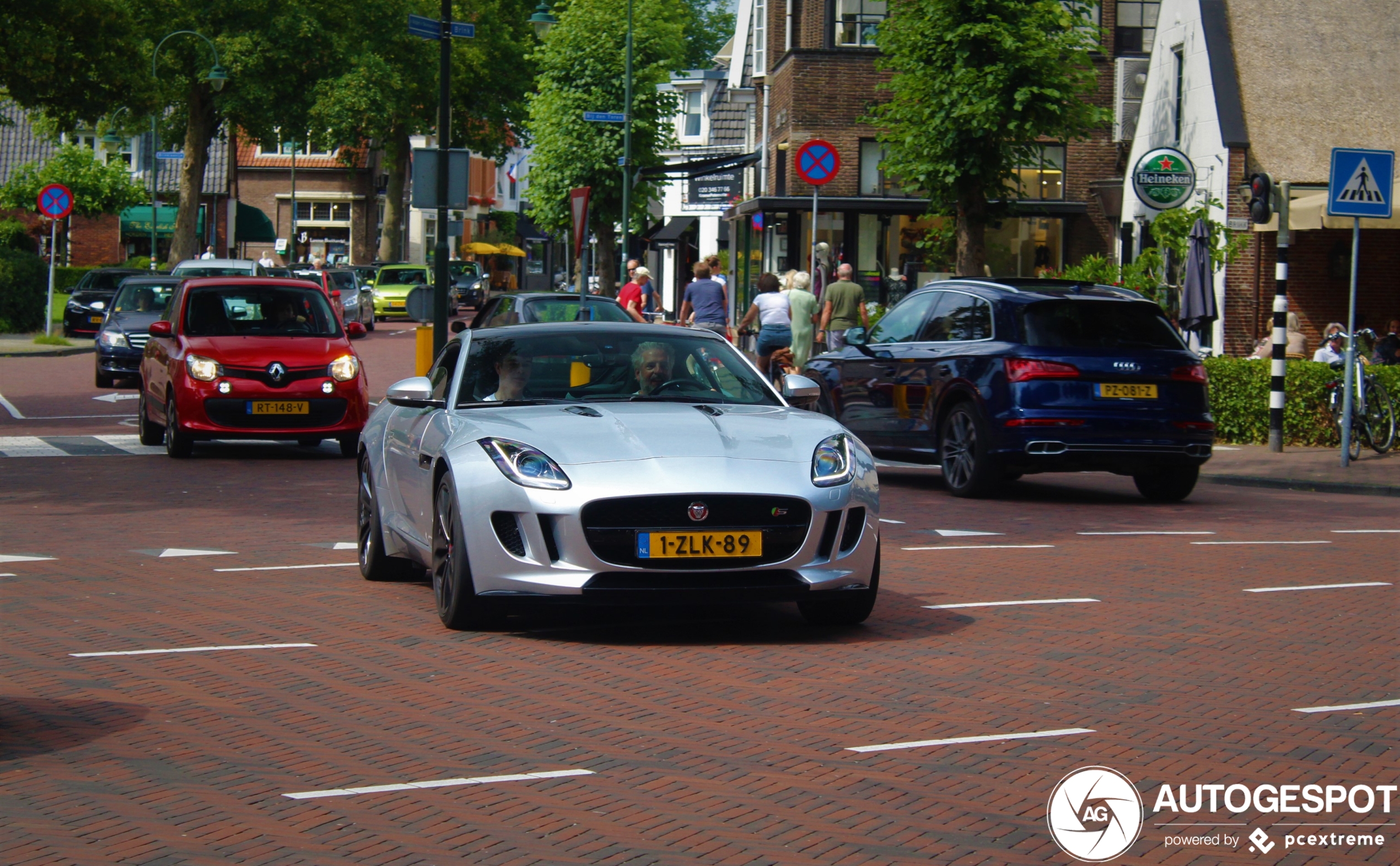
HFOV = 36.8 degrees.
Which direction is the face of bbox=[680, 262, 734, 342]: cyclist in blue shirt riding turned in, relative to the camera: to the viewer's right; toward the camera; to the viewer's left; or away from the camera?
away from the camera

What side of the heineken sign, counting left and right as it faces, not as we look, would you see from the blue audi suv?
front

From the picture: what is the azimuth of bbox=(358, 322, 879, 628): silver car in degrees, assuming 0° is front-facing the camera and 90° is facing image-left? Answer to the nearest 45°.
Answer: approximately 0°

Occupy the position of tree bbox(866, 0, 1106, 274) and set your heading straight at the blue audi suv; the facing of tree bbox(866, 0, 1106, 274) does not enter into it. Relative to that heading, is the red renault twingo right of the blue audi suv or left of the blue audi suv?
right

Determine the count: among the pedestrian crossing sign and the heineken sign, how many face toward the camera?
2

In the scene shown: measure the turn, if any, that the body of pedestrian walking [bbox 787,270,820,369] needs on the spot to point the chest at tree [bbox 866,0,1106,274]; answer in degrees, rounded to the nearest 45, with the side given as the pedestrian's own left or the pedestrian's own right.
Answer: approximately 45° to the pedestrian's own right

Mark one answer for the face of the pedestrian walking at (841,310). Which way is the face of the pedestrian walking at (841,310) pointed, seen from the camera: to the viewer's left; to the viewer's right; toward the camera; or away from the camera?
away from the camera

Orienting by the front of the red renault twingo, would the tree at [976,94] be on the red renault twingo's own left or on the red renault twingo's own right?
on the red renault twingo's own left

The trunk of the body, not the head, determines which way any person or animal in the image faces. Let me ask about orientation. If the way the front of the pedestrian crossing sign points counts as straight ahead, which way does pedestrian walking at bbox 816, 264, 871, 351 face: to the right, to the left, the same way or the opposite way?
the opposite way

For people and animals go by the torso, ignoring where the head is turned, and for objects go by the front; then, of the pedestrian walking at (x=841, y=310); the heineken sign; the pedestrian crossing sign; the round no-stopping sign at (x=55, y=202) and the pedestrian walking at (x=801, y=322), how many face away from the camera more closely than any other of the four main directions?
2

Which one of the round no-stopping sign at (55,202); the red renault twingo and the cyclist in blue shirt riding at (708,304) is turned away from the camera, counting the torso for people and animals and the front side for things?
the cyclist in blue shirt riding

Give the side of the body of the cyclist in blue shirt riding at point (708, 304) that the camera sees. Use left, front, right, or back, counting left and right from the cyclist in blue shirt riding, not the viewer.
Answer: back
